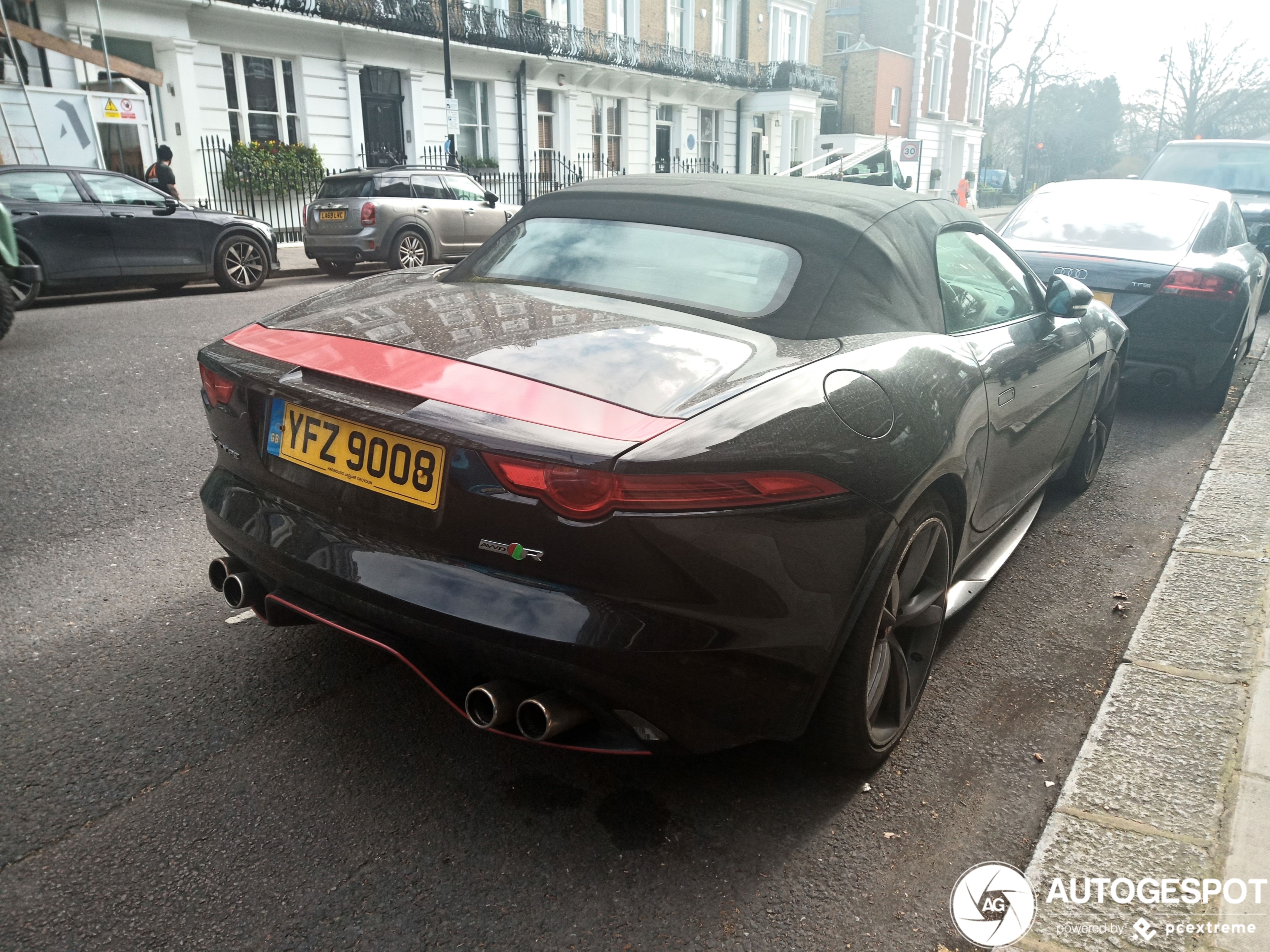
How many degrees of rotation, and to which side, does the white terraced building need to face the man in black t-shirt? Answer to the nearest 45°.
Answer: approximately 90° to its right

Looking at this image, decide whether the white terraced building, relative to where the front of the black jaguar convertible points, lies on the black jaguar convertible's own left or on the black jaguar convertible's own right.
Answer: on the black jaguar convertible's own left

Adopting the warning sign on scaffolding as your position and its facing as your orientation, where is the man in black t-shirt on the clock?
The man in black t-shirt is roughly at 11 o'clock from the warning sign on scaffolding.

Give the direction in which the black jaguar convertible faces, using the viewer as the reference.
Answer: facing away from the viewer and to the right of the viewer

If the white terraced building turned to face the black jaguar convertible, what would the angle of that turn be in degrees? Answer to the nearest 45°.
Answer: approximately 45° to its right

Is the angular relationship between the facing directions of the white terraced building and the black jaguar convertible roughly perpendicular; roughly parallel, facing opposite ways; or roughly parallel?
roughly perpendicular

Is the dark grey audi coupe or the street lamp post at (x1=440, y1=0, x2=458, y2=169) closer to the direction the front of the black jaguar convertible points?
the dark grey audi coupe

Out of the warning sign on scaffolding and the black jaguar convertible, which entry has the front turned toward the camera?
the warning sign on scaffolding

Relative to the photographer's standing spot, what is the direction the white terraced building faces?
facing the viewer and to the right of the viewer

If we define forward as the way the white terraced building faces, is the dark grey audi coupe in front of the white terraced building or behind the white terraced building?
in front

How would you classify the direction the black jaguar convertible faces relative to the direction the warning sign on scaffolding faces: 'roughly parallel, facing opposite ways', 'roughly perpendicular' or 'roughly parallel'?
roughly perpendicular

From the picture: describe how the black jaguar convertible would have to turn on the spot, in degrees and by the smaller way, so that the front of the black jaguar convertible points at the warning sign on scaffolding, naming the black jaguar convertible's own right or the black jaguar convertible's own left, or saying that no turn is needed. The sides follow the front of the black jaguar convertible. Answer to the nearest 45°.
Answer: approximately 90° to the black jaguar convertible's own left
